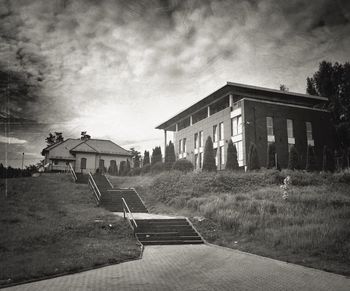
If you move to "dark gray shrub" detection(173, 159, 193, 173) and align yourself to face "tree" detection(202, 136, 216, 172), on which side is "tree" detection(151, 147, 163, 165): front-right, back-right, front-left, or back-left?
back-left

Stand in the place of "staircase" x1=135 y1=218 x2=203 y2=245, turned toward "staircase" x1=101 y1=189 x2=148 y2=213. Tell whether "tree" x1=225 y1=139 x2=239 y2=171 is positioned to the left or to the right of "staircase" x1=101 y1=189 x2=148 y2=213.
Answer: right
